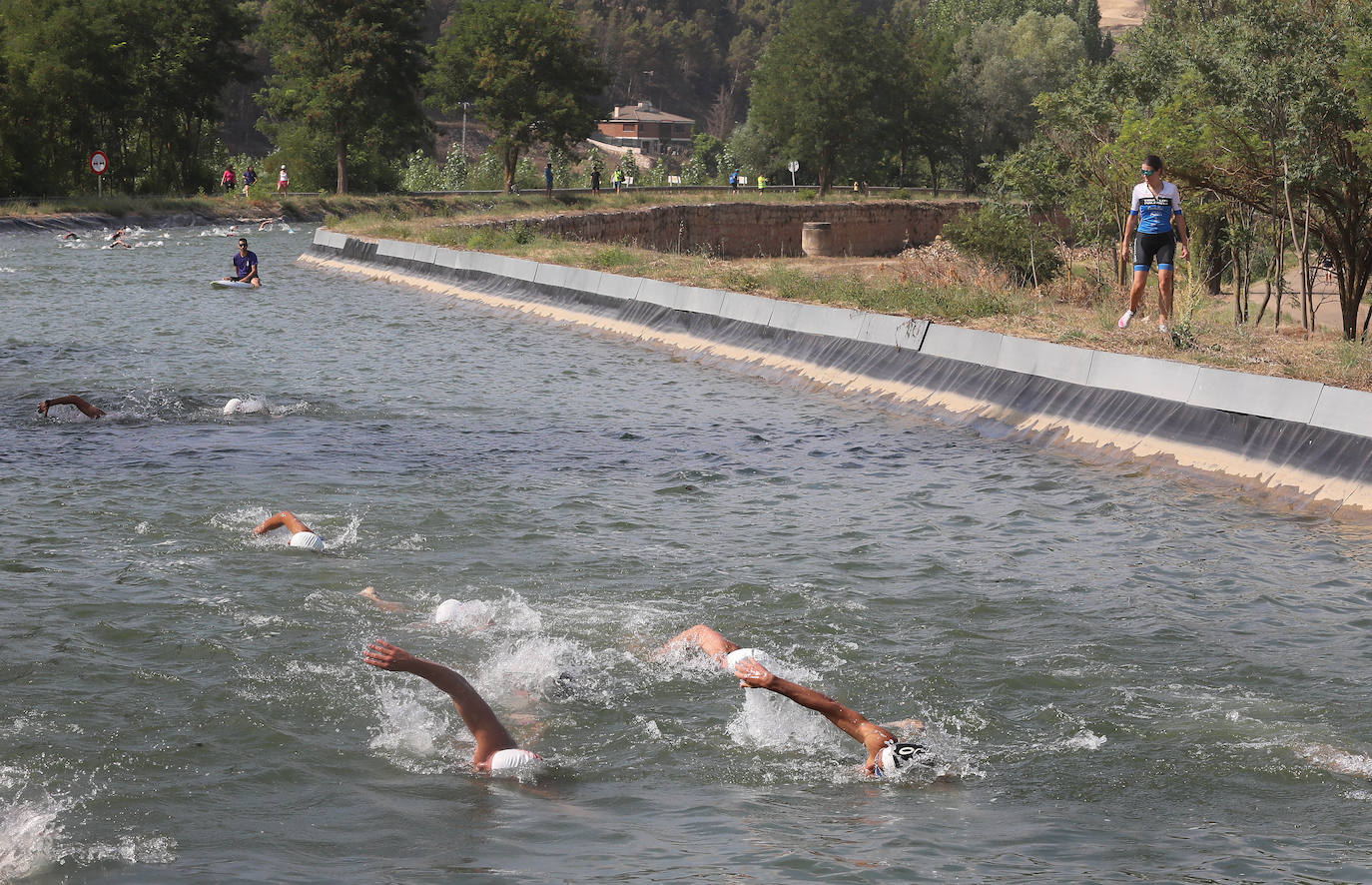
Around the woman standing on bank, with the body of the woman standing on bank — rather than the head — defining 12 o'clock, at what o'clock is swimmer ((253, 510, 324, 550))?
The swimmer is roughly at 1 o'clock from the woman standing on bank.

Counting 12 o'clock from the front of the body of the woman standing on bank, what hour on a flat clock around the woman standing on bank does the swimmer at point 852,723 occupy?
The swimmer is roughly at 12 o'clock from the woman standing on bank.

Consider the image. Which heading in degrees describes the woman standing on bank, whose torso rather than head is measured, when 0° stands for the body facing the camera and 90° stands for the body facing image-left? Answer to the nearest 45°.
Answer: approximately 0°

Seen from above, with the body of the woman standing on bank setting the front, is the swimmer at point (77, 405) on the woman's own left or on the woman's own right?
on the woman's own right

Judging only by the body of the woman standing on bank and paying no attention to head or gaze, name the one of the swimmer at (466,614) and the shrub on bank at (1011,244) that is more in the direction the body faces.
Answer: the swimmer

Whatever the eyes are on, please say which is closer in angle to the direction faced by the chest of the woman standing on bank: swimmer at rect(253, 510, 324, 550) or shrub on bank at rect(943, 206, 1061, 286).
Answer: the swimmer

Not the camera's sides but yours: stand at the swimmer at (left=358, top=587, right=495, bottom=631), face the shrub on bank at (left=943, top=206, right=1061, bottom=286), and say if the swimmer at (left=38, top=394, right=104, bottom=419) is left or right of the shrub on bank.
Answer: left

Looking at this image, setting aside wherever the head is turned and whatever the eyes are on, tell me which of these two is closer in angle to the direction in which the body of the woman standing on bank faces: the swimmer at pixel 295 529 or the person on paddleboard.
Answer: the swimmer

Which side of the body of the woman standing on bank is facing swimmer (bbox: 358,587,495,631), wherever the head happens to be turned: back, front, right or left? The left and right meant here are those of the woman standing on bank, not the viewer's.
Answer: front

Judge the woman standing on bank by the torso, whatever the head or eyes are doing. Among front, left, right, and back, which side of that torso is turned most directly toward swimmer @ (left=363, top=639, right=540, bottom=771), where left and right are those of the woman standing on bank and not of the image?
front

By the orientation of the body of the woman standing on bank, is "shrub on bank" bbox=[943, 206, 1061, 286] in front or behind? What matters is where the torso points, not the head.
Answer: behind
